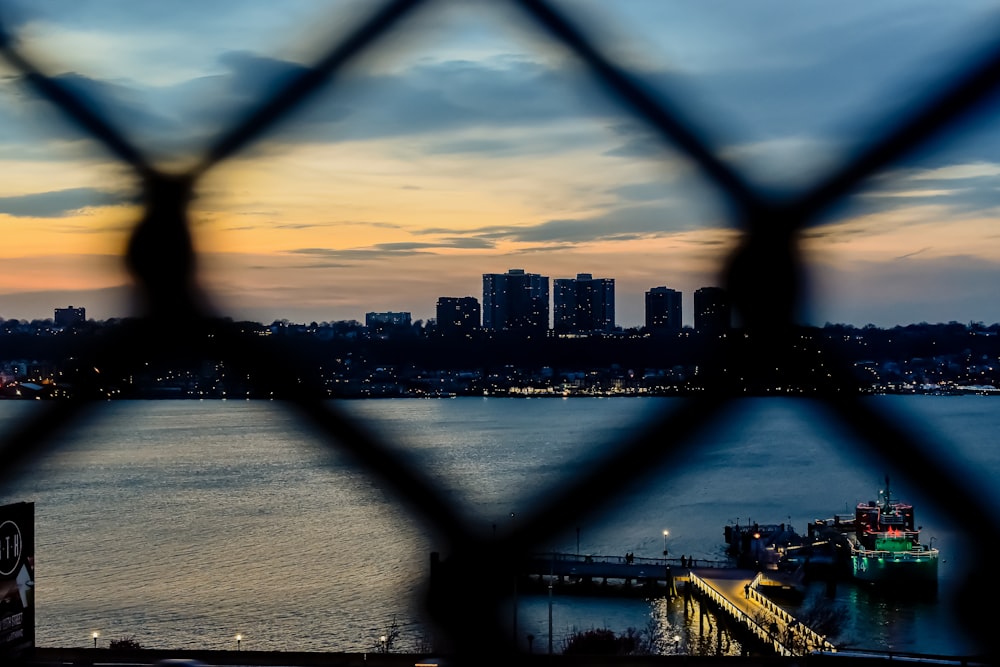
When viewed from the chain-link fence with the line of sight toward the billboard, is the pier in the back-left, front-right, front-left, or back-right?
front-right

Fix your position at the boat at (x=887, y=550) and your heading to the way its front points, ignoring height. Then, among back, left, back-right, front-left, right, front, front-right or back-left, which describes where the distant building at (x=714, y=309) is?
front-right

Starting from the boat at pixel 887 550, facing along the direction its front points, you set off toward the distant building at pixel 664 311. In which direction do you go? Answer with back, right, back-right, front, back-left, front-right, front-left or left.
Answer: back
